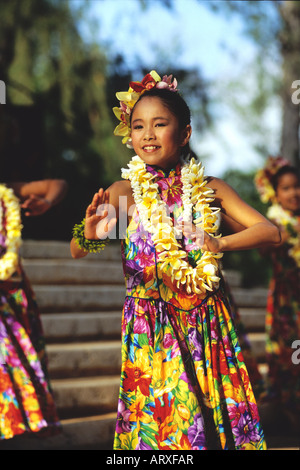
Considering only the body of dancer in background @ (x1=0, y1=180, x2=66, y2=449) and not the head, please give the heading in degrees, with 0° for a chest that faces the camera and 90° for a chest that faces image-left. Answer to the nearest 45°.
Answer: approximately 0°

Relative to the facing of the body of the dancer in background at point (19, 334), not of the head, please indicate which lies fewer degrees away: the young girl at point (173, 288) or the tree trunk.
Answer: the young girl

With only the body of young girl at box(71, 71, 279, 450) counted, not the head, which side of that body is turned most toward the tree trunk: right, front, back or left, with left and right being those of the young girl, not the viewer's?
back

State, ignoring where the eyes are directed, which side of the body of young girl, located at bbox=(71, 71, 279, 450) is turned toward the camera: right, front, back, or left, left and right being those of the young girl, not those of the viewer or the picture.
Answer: front

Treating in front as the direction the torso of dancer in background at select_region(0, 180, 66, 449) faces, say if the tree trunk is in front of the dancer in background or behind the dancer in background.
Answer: behind

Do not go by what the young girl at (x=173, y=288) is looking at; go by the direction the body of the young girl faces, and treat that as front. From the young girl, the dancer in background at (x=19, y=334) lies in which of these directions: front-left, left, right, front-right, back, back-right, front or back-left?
back-right

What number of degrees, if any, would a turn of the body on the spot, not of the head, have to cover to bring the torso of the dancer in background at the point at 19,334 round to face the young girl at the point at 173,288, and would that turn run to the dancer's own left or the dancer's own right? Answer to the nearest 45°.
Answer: approximately 45° to the dancer's own left

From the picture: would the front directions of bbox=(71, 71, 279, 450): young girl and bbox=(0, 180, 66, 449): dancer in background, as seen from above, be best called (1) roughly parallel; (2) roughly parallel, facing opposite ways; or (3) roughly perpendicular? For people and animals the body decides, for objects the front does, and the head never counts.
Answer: roughly parallel

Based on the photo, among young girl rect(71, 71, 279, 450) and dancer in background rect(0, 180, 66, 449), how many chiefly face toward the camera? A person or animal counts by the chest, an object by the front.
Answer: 2

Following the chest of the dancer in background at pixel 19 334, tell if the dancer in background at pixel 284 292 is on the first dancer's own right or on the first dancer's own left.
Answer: on the first dancer's own left
